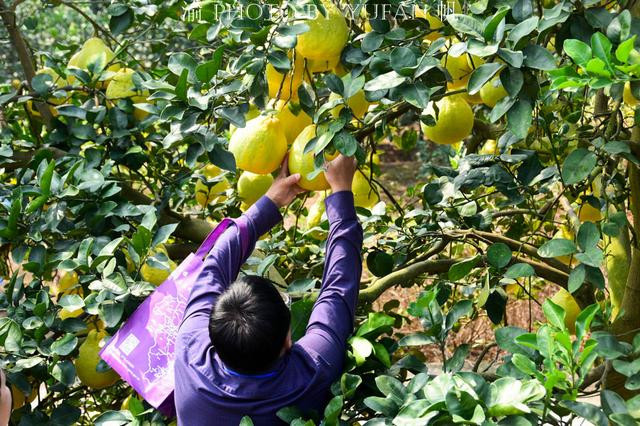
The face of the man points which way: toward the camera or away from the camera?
away from the camera

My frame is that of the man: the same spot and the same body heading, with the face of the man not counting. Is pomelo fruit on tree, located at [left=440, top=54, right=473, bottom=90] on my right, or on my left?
on my right

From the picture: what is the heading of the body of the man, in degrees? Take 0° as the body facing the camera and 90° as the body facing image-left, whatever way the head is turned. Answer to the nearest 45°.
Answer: approximately 180°

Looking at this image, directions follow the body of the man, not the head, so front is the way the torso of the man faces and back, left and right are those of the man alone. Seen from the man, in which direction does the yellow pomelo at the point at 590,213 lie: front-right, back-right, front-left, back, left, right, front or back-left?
front-right

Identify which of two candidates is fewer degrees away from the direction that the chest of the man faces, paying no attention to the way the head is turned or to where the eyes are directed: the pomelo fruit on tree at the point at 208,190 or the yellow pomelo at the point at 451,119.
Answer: the pomelo fruit on tree

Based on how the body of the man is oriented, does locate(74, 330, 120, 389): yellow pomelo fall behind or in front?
in front

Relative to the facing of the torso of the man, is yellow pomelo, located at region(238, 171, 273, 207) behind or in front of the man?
in front

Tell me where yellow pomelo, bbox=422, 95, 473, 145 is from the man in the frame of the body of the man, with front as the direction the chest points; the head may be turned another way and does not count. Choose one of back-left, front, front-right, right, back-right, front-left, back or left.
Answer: front-right

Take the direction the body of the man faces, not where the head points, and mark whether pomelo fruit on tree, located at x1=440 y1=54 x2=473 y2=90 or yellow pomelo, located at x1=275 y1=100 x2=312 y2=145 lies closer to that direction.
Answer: the yellow pomelo

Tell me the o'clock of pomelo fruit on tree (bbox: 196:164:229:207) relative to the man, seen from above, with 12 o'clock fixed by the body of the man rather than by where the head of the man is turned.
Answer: The pomelo fruit on tree is roughly at 12 o'clock from the man.

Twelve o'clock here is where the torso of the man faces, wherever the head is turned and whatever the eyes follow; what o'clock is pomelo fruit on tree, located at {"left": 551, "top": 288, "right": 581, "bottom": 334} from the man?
The pomelo fruit on tree is roughly at 2 o'clock from the man.
